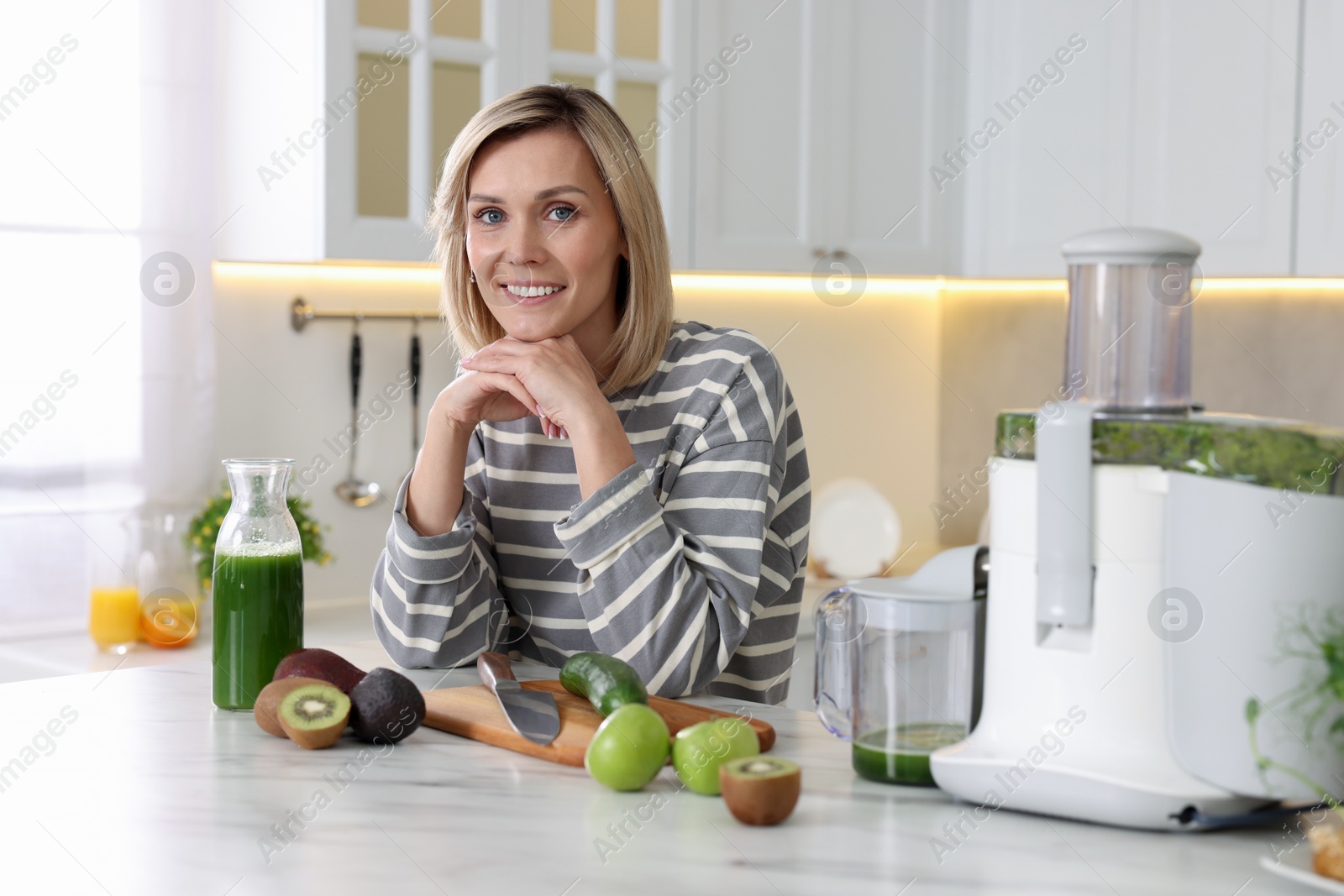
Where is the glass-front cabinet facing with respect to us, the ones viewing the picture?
facing the viewer and to the right of the viewer

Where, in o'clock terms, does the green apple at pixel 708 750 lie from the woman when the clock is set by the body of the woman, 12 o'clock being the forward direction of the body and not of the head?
The green apple is roughly at 10 o'clock from the woman.

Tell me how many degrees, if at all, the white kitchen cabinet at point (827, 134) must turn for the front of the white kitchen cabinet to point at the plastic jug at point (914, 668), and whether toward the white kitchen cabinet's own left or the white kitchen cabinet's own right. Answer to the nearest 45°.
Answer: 0° — it already faces it

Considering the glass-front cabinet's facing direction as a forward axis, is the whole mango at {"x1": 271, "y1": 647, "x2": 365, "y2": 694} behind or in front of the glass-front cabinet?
in front

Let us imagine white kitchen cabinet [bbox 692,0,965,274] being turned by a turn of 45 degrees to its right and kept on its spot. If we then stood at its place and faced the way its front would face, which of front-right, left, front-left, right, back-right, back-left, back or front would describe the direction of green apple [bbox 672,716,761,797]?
front-left

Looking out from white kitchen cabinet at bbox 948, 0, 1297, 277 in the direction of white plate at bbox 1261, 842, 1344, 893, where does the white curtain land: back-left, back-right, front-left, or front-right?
front-right

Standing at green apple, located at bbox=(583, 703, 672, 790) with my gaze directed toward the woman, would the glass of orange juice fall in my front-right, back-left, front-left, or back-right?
front-left

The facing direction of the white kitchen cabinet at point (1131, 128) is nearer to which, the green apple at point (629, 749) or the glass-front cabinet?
the green apple

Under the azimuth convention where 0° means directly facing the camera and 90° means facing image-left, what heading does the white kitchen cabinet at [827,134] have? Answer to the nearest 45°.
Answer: approximately 0°

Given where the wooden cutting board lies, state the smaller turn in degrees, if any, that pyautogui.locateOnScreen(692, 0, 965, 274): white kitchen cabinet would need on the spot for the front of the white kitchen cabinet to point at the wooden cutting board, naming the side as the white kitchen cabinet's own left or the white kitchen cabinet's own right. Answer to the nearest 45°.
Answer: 0° — it already faces it

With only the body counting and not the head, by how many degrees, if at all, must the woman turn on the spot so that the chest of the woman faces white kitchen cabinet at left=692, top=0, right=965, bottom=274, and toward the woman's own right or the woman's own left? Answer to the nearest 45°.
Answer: approximately 135° to the woman's own right

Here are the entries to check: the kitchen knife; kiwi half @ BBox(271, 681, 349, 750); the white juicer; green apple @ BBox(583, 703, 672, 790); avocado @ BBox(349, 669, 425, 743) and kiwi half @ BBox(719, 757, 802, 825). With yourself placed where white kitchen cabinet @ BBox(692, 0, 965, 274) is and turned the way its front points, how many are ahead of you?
6

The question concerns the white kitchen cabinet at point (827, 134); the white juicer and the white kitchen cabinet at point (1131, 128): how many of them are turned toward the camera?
2

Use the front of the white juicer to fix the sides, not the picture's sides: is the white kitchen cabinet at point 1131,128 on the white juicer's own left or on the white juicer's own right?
on the white juicer's own right

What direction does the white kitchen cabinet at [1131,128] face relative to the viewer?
toward the camera

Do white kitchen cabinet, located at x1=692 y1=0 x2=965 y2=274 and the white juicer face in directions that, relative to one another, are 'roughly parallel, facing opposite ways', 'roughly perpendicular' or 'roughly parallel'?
roughly perpendicular

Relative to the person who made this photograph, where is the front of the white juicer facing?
facing to the left of the viewer
